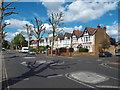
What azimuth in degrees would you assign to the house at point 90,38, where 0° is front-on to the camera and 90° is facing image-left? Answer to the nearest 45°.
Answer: approximately 45°
